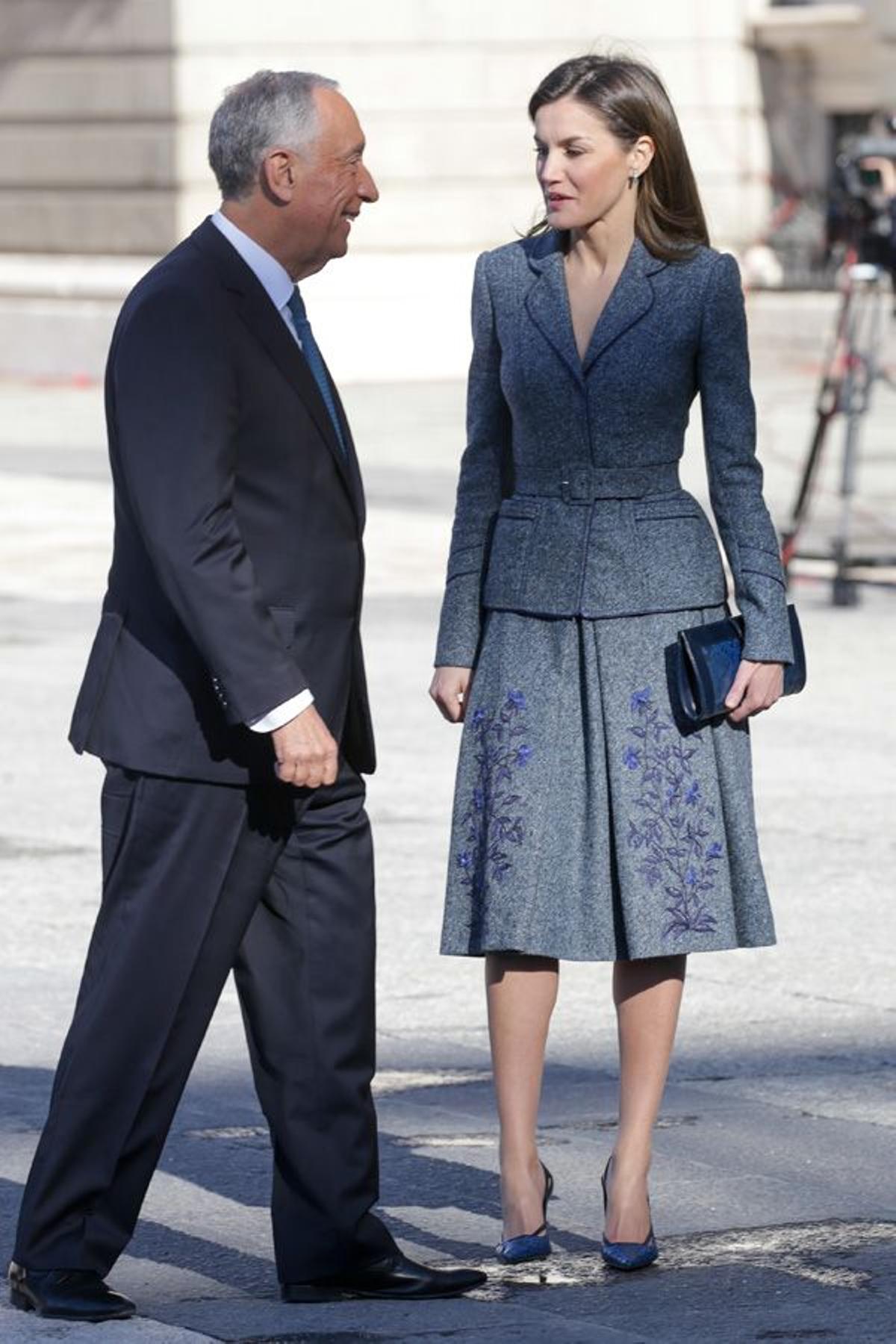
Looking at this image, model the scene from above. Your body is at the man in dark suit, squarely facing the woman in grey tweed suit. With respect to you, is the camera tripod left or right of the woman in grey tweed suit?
left

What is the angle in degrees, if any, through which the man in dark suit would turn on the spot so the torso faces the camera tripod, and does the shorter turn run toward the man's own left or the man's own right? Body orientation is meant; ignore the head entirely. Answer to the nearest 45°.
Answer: approximately 90° to the man's own left

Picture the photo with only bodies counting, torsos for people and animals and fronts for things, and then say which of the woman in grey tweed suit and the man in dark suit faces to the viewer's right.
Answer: the man in dark suit

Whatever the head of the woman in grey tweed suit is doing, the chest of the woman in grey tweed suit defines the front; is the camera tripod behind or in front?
behind

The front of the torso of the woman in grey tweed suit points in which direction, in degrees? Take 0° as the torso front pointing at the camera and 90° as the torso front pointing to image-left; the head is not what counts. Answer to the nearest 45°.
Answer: approximately 0°

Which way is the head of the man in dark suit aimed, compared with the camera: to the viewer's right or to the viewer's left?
to the viewer's right

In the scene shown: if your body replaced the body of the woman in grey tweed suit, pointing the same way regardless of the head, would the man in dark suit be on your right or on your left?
on your right

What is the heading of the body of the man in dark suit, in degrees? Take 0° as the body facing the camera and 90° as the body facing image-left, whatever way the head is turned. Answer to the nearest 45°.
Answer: approximately 270°

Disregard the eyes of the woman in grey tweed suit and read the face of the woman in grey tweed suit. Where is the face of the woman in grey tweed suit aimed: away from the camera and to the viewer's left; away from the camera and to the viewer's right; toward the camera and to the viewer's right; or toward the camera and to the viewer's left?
toward the camera and to the viewer's left

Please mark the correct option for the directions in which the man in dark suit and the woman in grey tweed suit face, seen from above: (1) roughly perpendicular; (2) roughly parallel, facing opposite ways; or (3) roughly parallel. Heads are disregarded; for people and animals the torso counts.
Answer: roughly perpendicular

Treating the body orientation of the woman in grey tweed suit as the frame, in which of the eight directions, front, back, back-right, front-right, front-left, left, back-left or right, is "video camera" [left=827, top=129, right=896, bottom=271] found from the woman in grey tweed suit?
back

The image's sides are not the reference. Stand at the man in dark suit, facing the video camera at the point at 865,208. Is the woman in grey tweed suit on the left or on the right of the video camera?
right

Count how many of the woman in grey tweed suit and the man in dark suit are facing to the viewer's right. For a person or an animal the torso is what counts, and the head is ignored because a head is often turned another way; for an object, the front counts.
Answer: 1
